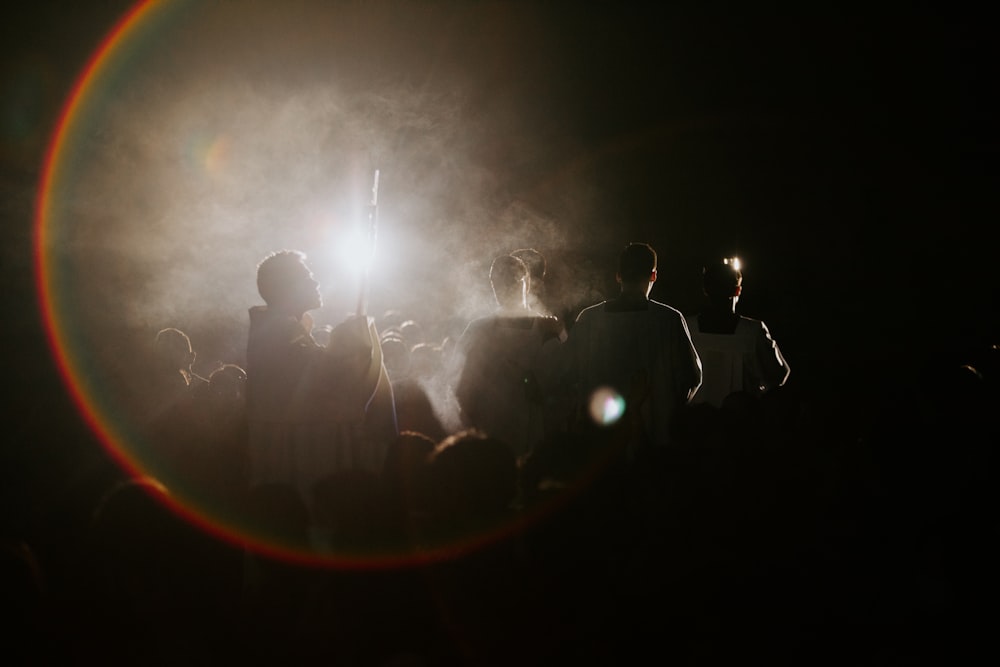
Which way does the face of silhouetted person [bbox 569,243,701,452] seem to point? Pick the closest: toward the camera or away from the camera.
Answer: away from the camera

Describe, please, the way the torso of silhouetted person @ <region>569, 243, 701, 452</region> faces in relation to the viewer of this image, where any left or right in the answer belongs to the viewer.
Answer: facing away from the viewer

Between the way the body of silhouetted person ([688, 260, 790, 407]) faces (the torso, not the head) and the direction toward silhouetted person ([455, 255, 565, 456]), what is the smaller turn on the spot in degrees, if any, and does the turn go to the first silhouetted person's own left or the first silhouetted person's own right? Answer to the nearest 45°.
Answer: approximately 135° to the first silhouetted person's own left

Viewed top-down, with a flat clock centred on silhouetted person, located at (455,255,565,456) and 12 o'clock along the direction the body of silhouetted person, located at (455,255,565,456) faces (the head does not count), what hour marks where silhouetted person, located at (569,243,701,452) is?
silhouetted person, located at (569,243,701,452) is roughly at 3 o'clock from silhouetted person, located at (455,255,565,456).

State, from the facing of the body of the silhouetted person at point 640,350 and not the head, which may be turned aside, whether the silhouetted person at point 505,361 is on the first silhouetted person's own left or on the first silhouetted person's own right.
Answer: on the first silhouetted person's own left

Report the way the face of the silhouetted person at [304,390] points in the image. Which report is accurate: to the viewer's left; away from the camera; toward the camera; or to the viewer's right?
to the viewer's right

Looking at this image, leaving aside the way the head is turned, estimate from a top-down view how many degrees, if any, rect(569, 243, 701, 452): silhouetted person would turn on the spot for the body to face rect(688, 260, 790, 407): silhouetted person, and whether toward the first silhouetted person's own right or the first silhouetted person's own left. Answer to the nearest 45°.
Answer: approximately 45° to the first silhouetted person's own right

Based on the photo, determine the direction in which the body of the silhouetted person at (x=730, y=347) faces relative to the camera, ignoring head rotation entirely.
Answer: away from the camera

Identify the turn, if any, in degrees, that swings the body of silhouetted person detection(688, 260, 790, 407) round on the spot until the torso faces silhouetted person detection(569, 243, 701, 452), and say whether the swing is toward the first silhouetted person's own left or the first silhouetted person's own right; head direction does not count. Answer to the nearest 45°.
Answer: approximately 135° to the first silhouetted person's own left

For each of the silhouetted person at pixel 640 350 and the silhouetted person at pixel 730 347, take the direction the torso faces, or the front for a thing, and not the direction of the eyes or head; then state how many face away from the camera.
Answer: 2

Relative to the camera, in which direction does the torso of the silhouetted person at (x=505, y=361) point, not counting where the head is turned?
away from the camera

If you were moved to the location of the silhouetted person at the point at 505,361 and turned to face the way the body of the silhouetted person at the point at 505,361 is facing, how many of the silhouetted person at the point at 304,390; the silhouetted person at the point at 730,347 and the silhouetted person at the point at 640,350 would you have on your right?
2
